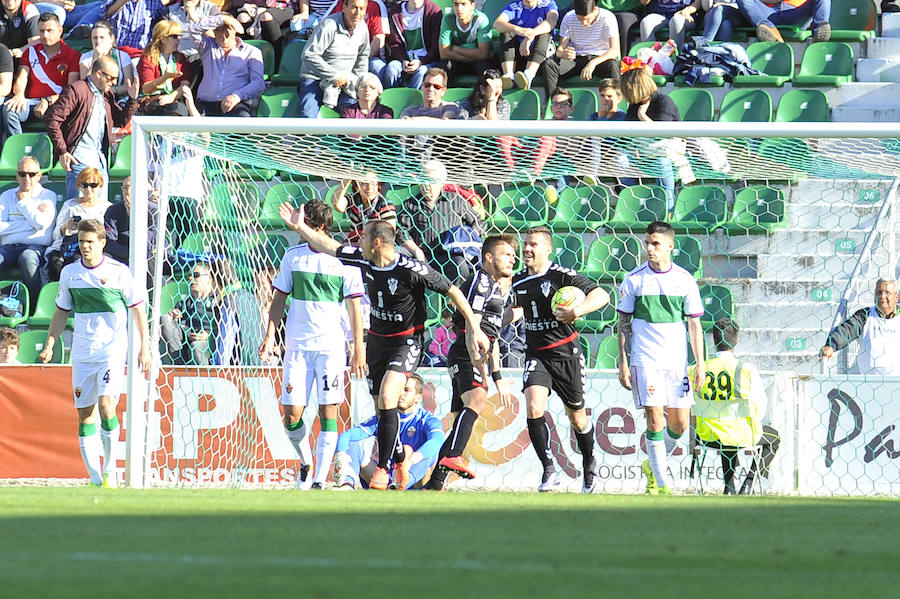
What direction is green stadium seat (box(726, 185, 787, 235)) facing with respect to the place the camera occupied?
facing the viewer

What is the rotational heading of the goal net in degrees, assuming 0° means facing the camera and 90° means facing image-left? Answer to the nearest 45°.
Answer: approximately 0°

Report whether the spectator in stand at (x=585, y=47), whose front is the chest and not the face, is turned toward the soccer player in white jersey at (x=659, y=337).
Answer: yes

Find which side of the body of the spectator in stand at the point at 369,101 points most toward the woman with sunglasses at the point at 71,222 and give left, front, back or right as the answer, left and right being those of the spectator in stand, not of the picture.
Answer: right

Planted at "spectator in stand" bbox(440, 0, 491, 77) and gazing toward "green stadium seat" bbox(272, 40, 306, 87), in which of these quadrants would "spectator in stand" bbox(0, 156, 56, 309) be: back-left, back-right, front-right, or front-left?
front-left

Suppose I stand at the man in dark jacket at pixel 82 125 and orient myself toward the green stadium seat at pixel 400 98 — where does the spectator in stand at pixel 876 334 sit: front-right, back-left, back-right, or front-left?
front-right

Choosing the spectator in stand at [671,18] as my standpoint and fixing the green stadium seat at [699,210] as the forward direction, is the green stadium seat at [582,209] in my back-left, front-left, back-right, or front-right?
front-right

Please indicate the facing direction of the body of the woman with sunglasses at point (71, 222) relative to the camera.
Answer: toward the camera

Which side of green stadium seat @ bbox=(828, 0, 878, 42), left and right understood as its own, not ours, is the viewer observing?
front

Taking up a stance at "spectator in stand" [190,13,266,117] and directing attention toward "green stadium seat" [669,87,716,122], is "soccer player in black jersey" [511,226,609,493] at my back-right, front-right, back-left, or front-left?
front-right

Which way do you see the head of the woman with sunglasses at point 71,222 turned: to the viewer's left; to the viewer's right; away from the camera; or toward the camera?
toward the camera

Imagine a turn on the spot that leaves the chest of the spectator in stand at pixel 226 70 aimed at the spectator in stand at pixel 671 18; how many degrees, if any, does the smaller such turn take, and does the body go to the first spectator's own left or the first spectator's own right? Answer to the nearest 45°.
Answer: approximately 90° to the first spectator's own left

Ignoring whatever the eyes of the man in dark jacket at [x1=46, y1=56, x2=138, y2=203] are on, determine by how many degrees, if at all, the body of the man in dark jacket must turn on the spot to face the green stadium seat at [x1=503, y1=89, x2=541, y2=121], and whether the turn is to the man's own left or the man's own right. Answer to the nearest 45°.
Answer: approximately 45° to the man's own left

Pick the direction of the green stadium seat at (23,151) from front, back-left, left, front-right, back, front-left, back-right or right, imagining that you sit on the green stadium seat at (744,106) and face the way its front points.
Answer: right

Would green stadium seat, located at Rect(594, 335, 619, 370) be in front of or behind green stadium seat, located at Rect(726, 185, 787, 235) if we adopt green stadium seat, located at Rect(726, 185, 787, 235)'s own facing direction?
in front

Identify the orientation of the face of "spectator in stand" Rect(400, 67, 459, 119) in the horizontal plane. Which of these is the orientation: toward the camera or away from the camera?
toward the camera

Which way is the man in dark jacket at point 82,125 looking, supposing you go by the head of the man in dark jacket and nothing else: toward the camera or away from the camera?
toward the camera

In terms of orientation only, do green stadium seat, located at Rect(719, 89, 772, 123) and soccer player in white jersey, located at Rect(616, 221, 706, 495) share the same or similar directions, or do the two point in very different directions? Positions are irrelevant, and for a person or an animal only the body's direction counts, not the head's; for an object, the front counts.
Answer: same or similar directions

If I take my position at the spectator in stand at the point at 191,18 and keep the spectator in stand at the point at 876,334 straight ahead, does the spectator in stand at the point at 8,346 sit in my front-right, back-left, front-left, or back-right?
front-right

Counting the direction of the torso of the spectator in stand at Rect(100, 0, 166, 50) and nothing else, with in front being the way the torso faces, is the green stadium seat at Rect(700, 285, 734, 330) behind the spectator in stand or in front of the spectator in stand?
in front

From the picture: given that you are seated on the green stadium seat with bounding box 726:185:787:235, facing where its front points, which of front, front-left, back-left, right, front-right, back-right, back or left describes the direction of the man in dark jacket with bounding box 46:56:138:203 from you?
right

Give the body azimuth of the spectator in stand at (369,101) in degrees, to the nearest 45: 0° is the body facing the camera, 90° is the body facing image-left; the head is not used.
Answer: approximately 0°
